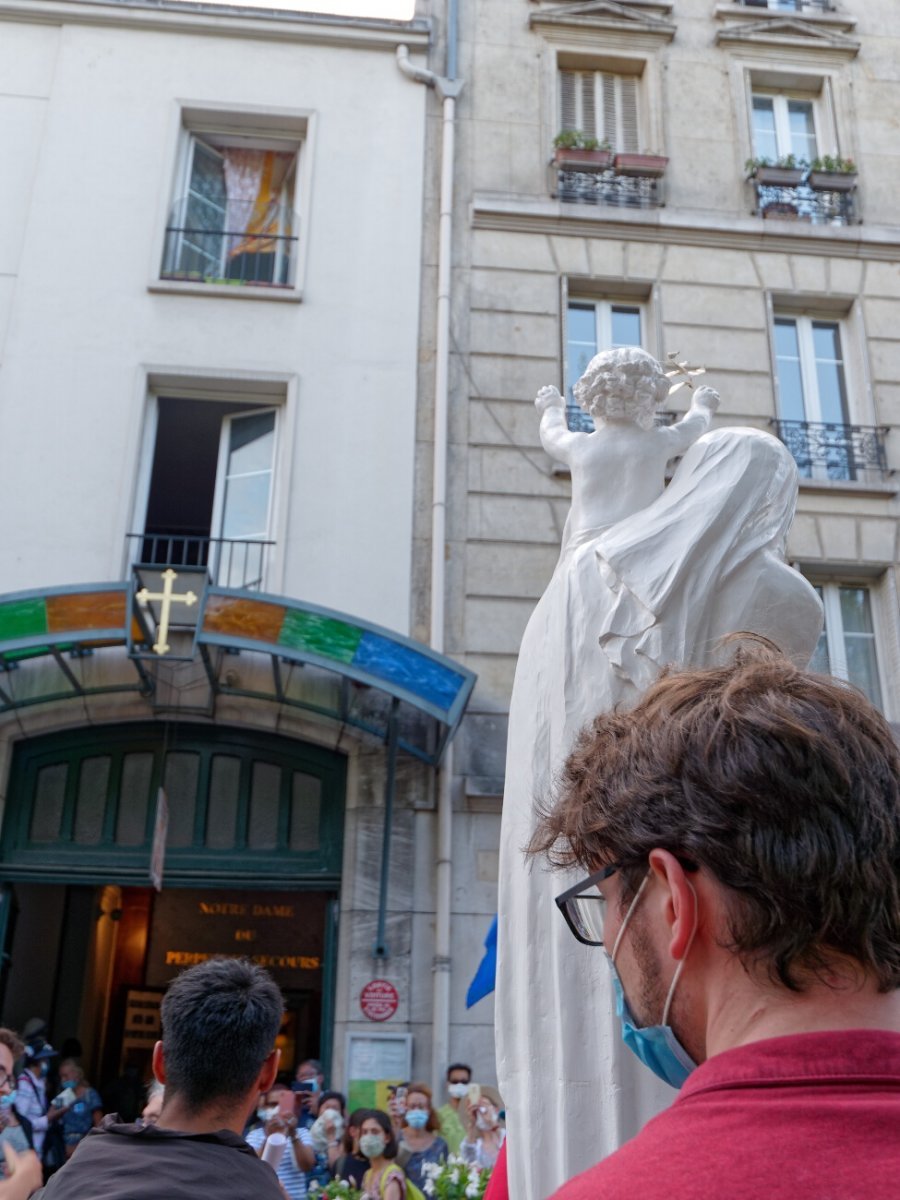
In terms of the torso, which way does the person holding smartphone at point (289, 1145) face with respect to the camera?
toward the camera

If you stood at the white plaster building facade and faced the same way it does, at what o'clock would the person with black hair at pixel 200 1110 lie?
The person with black hair is roughly at 12 o'clock from the white plaster building facade.

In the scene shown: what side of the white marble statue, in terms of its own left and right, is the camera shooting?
back

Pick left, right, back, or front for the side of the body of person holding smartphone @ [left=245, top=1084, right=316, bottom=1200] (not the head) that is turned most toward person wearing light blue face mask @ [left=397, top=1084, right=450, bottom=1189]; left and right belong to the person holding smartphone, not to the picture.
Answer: left

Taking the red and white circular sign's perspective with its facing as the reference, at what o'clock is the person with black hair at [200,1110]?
The person with black hair is roughly at 12 o'clock from the red and white circular sign.

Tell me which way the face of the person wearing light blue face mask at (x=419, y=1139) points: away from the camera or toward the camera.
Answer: toward the camera

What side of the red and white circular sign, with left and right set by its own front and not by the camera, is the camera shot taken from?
front

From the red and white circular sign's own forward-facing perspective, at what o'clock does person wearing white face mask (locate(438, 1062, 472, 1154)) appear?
The person wearing white face mask is roughly at 11 o'clock from the red and white circular sign.

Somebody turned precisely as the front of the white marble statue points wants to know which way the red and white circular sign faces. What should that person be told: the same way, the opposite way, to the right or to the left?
the opposite way

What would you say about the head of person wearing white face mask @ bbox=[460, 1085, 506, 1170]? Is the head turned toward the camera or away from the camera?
toward the camera

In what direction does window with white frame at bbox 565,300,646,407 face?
toward the camera

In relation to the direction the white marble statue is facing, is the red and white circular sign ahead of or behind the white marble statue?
ahead

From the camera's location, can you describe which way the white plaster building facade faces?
facing the viewer

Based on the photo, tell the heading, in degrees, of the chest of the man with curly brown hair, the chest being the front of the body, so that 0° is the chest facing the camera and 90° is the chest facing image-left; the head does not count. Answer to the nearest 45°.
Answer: approximately 135°

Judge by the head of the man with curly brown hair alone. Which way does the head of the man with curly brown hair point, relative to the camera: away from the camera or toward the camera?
away from the camera

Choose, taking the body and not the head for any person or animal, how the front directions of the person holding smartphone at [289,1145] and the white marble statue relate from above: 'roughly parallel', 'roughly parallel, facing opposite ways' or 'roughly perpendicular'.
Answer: roughly parallel, facing opposite ways

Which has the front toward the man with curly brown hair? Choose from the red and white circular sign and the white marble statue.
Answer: the red and white circular sign
